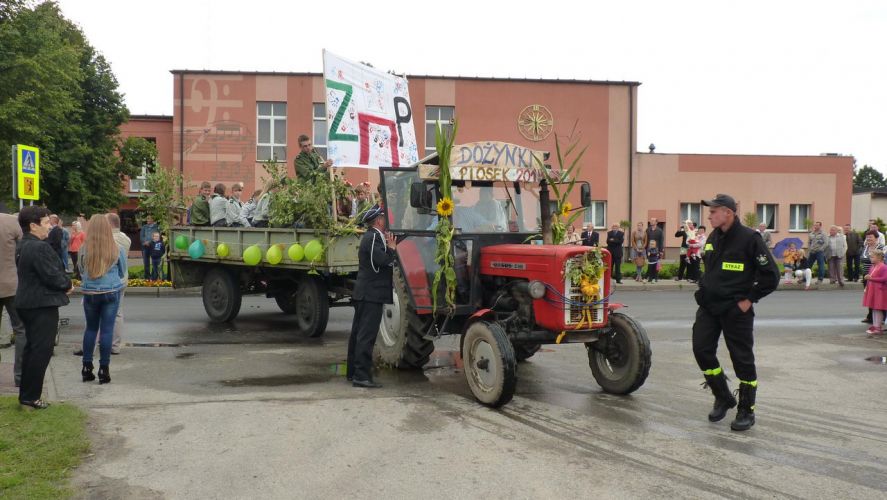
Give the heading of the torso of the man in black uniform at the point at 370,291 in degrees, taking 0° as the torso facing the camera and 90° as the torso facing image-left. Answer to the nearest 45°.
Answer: approximately 270°

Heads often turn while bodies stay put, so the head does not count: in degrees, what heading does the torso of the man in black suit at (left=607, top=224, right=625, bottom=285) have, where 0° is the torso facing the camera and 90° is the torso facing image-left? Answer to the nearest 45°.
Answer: approximately 0°

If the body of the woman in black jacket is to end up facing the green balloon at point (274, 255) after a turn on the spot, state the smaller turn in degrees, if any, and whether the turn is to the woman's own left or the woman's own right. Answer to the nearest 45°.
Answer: approximately 45° to the woman's own left

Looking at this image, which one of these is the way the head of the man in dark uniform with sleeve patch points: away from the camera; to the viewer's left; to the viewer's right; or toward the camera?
to the viewer's left

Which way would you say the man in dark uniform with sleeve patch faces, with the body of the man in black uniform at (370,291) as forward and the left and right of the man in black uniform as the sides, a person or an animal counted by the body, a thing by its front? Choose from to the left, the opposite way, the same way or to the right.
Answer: the opposite way

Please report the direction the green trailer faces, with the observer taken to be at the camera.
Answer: facing the viewer and to the right of the viewer

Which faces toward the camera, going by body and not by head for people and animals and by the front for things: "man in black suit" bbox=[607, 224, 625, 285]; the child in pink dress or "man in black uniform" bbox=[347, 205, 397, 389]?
"man in black suit" bbox=[607, 224, 625, 285]

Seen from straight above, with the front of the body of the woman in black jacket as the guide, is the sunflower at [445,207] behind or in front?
in front

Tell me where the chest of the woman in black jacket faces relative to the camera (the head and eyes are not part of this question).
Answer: to the viewer's right

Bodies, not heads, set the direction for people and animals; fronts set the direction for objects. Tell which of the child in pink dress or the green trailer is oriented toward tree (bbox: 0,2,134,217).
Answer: the child in pink dress

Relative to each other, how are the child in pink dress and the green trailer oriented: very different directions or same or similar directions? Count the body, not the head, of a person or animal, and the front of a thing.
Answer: very different directions

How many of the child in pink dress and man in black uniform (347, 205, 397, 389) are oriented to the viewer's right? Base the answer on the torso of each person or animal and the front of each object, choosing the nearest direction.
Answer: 1

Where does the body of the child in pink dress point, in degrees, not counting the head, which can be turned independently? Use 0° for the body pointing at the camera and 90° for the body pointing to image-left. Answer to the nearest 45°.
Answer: approximately 90°
